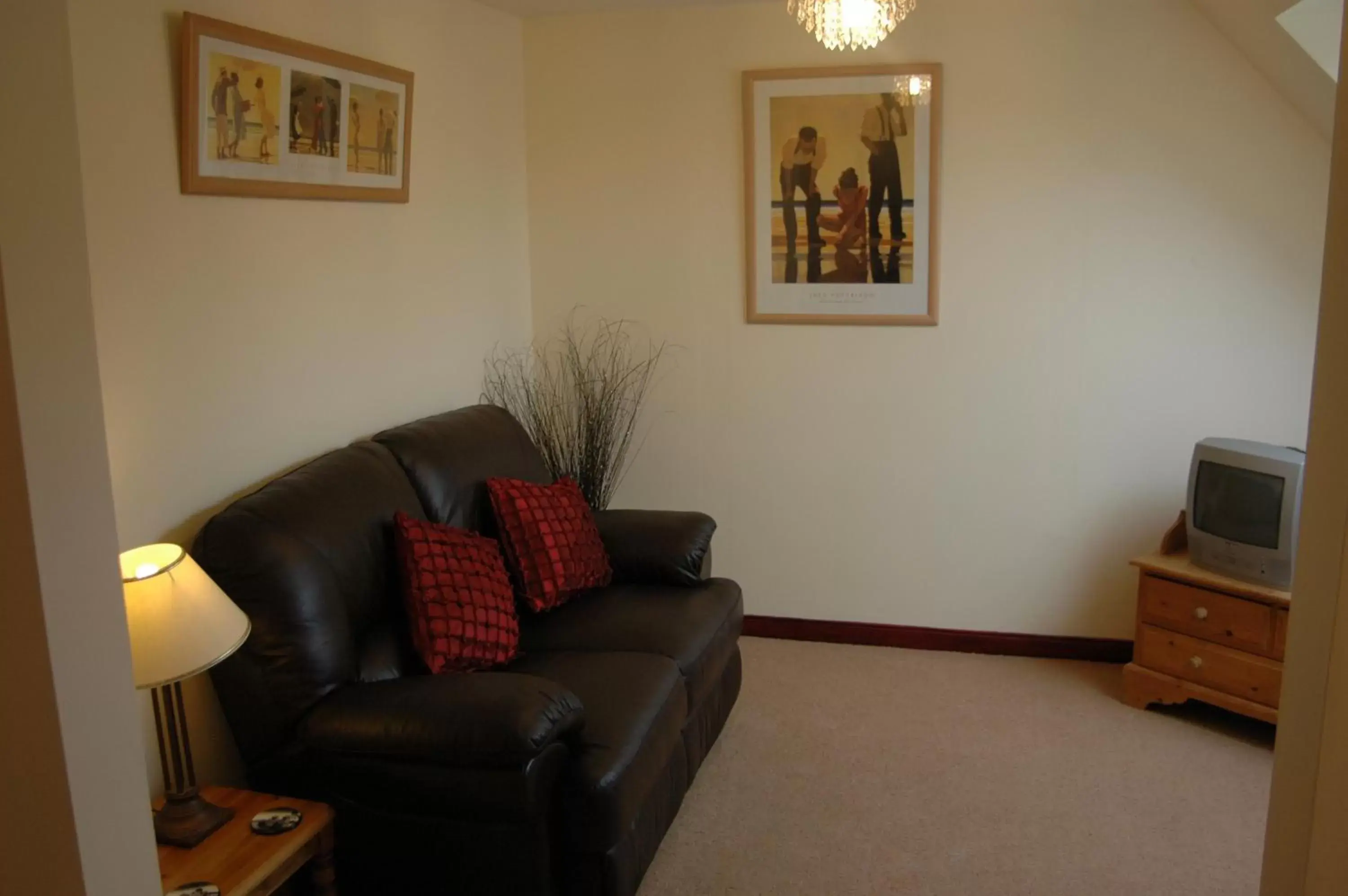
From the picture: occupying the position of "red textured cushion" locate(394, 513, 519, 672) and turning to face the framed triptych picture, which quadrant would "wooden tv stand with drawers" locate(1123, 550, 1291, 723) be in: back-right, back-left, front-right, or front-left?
back-right

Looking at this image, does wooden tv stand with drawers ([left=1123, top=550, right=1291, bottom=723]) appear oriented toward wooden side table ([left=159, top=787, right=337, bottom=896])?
yes

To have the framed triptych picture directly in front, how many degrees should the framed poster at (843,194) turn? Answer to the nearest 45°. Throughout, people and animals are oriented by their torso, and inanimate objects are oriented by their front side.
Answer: approximately 45° to its right

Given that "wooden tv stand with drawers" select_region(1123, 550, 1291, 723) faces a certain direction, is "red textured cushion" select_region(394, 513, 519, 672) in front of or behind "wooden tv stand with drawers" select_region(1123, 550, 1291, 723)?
in front

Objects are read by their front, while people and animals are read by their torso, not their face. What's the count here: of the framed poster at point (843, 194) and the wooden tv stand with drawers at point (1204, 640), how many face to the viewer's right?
0

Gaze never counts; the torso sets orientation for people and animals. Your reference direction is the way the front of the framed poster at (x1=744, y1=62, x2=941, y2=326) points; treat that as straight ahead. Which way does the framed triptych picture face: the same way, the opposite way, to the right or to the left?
to the left

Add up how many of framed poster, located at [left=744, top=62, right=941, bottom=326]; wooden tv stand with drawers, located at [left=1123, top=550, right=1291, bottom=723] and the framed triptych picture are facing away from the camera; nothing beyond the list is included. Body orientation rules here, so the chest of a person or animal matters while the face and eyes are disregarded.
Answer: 0

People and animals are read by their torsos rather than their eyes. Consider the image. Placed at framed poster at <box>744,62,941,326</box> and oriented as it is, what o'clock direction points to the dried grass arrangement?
The dried grass arrangement is roughly at 3 o'clock from the framed poster.

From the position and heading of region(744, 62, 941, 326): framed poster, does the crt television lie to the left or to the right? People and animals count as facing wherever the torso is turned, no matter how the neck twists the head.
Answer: on its left

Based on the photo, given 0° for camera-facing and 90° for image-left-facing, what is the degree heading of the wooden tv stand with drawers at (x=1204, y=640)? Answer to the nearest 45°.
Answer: approximately 45°

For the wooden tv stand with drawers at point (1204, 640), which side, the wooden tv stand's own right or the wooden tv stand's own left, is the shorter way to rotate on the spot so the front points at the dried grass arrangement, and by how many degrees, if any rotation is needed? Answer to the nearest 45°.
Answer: approximately 45° to the wooden tv stand's own right

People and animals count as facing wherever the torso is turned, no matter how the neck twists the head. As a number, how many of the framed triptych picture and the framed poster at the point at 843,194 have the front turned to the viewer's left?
0

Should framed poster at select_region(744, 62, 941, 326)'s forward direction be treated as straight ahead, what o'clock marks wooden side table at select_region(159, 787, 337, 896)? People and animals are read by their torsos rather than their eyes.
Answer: The wooden side table is roughly at 1 o'clock from the framed poster.

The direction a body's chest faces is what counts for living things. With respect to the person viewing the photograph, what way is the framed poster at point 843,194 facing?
facing the viewer

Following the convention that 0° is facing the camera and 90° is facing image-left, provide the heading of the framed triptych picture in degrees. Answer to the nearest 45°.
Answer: approximately 315°
